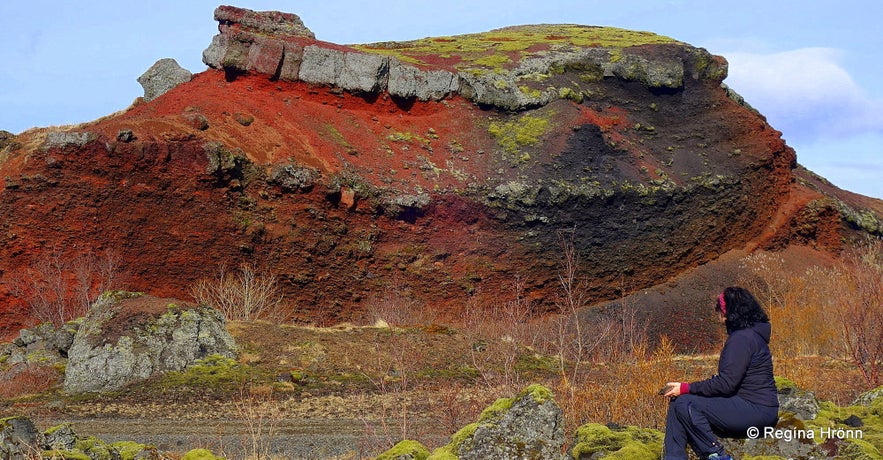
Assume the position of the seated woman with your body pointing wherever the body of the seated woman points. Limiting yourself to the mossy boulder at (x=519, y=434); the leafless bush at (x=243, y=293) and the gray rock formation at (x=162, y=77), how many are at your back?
0

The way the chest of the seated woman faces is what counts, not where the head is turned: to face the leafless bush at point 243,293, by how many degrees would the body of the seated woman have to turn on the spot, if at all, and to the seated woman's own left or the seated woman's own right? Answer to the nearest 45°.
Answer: approximately 45° to the seated woman's own right

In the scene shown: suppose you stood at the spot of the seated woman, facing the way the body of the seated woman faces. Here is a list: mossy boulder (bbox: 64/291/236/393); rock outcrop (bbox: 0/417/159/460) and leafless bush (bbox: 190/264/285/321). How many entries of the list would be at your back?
0

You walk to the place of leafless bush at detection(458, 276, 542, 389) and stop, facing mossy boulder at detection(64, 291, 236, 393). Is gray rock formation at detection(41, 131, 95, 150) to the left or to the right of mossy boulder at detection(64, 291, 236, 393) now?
right

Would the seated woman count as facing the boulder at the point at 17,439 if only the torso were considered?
yes

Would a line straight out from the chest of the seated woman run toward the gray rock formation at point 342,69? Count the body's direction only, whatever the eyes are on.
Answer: no

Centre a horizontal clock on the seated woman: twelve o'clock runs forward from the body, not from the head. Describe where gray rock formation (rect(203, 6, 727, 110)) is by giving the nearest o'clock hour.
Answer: The gray rock formation is roughly at 2 o'clock from the seated woman.

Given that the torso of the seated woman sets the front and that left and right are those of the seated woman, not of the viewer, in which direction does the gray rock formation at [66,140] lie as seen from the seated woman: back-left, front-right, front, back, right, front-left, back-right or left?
front-right

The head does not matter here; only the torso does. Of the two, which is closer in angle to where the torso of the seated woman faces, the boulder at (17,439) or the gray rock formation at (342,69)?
the boulder

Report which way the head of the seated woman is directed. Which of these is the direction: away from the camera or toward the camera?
away from the camera

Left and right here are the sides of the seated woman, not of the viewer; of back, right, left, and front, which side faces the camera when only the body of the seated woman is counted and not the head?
left

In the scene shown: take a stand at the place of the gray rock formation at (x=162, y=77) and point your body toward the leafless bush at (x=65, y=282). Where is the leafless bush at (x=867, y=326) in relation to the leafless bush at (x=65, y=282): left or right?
left

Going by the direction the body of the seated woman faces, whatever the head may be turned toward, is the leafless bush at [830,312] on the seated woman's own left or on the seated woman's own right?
on the seated woman's own right

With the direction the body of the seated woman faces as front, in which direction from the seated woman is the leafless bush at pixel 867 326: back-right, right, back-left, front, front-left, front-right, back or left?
right

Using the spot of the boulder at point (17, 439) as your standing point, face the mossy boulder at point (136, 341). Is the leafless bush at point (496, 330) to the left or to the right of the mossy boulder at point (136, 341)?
right

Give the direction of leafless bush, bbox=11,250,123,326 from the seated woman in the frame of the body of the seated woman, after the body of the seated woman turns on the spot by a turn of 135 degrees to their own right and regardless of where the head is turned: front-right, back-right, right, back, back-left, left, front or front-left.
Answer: left
